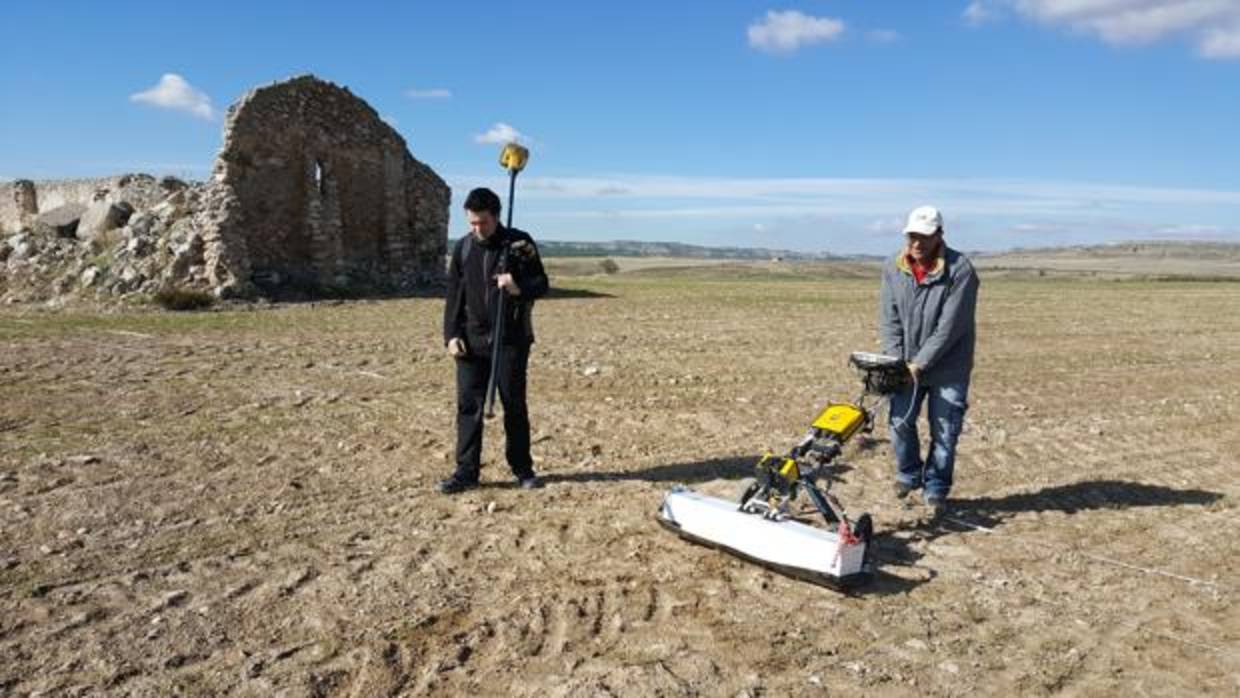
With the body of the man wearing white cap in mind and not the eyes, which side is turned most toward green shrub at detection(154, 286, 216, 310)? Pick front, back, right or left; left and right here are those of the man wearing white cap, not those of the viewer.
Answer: right

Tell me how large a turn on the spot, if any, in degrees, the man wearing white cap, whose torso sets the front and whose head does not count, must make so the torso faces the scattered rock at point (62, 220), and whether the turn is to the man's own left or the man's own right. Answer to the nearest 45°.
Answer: approximately 90° to the man's own right

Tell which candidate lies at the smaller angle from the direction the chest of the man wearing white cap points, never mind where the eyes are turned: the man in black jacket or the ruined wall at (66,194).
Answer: the man in black jacket

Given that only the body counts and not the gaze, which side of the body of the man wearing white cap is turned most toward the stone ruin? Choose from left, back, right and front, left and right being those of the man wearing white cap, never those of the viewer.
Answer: right

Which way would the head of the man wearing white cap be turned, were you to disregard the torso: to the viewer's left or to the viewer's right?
to the viewer's left

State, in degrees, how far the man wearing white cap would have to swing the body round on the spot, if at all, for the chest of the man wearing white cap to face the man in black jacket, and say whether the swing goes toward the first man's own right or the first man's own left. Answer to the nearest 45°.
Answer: approximately 45° to the first man's own right

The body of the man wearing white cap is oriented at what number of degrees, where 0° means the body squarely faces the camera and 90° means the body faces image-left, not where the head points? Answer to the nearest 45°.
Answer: approximately 45°

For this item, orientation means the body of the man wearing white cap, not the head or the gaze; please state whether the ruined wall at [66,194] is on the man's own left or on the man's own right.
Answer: on the man's own right

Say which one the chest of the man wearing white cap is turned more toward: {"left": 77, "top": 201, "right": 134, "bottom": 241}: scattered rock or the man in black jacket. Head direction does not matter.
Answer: the man in black jacket
